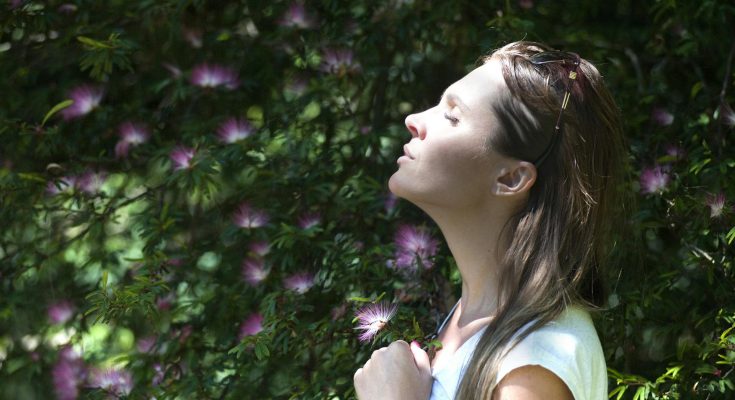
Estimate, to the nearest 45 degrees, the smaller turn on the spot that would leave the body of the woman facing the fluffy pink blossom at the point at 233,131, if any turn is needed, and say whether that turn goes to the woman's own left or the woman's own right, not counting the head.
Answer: approximately 45° to the woman's own right

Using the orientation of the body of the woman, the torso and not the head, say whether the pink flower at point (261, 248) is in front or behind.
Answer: in front

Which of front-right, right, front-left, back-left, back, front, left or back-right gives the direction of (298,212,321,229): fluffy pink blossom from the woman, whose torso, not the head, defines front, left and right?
front-right

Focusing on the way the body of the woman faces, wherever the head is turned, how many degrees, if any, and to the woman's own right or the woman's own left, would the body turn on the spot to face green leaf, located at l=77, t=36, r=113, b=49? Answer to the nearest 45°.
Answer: approximately 45° to the woman's own right

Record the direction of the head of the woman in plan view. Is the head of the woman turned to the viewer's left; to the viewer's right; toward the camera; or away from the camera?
to the viewer's left

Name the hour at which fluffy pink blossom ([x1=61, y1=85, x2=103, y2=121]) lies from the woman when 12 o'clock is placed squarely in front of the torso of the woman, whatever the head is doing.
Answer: The fluffy pink blossom is roughly at 1 o'clock from the woman.

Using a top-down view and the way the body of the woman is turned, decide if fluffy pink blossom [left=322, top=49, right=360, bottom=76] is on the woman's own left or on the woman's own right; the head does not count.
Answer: on the woman's own right

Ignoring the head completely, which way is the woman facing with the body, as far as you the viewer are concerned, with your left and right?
facing to the left of the viewer

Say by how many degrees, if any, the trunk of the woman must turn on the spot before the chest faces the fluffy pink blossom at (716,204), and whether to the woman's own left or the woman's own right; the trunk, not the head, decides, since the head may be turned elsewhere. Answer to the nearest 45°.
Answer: approximately 135° to the woman's own right
